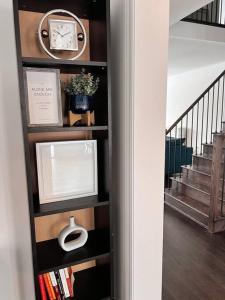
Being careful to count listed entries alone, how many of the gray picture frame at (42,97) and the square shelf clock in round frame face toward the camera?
2

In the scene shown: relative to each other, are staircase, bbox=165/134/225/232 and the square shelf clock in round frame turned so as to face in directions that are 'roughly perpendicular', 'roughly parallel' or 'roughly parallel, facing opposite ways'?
roughly perpendicular

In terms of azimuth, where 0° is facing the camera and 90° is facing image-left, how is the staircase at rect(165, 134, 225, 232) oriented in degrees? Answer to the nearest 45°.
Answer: approximately 45°

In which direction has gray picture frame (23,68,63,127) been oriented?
toward the camera

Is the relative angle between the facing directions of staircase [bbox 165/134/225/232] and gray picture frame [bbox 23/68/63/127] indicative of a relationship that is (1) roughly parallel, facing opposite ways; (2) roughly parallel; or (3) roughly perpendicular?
roughly perpendicular

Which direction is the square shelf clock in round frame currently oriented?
toward the camera

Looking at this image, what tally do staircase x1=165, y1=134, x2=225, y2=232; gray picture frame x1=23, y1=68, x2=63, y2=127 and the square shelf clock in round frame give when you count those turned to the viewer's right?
0
